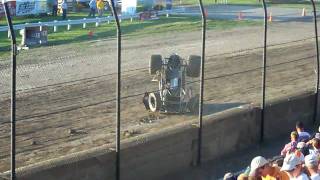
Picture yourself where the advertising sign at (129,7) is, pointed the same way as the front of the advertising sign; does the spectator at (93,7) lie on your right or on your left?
on your right

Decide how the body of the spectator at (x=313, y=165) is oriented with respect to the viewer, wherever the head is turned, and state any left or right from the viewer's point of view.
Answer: facing away from the viewer and to the left of the viewer

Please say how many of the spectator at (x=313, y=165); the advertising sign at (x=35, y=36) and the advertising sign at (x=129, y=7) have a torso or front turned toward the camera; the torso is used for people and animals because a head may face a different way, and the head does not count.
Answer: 2

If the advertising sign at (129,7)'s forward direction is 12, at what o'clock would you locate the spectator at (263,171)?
The spectator is roughly at 12 o'clock from the advertising sign.

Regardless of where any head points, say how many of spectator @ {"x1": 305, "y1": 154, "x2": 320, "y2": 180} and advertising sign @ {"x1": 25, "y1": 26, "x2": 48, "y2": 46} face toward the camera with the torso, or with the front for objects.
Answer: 1

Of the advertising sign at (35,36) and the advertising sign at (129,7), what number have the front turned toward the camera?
2

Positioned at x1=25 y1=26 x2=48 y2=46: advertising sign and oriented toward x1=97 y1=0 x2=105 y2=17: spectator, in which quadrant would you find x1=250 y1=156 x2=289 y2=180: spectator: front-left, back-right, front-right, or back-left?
back-right

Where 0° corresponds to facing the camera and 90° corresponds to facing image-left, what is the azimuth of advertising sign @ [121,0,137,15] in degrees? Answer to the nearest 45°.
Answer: approximately 0°

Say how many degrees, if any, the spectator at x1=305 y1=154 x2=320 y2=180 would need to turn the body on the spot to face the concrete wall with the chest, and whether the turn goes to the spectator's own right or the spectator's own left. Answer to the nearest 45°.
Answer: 0° — they already face it

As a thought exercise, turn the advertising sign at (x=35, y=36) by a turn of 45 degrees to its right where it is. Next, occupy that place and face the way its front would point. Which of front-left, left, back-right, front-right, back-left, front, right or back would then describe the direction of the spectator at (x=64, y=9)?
back-right

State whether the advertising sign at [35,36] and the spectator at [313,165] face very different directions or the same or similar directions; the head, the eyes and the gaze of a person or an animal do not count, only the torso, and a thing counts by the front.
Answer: very different directions
